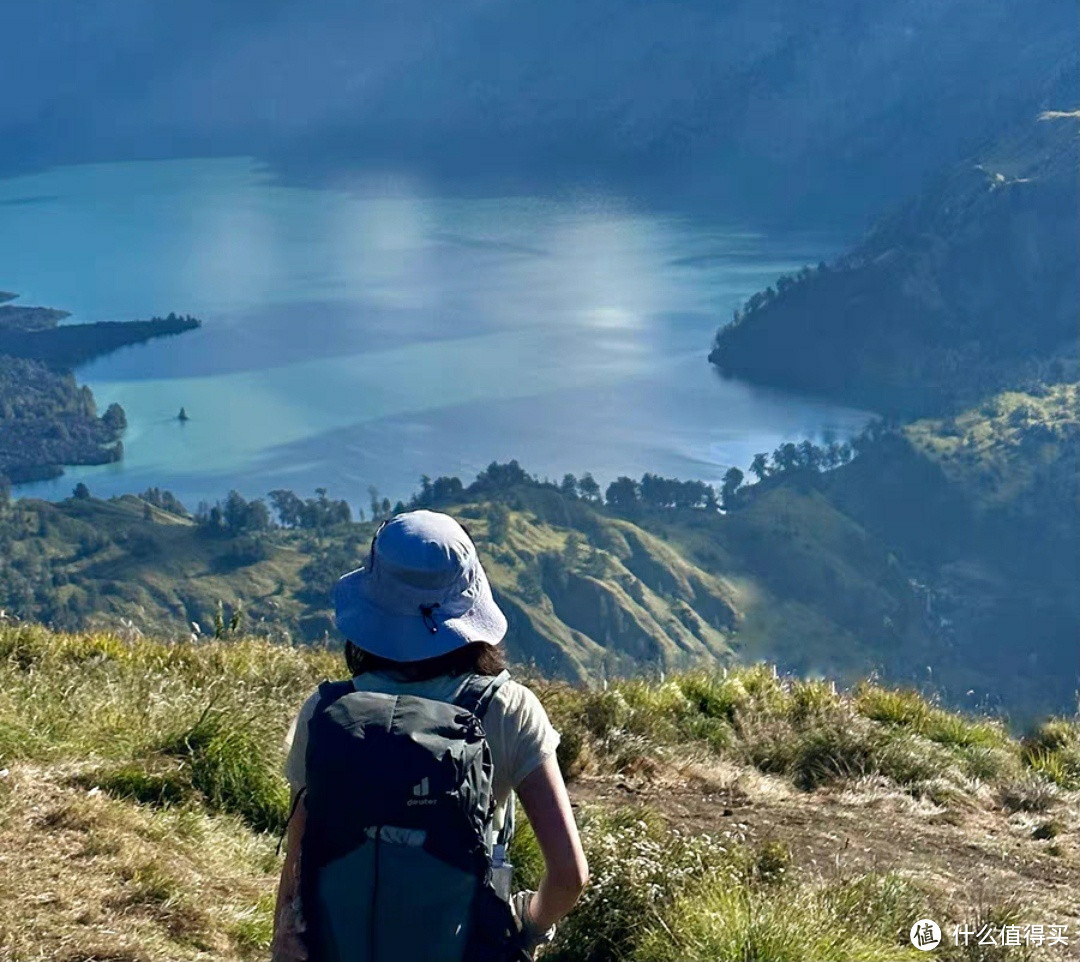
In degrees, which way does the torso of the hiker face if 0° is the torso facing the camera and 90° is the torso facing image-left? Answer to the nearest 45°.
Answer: approximately 180°
